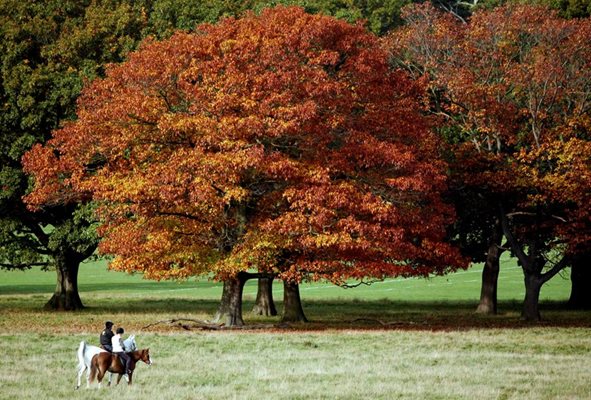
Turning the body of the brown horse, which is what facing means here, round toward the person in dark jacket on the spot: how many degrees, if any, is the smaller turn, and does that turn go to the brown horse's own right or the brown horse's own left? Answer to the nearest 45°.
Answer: approximately 90° to the brown horse's own left

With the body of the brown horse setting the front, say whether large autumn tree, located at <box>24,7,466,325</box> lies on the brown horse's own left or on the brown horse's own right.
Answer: on the brown horse's own left

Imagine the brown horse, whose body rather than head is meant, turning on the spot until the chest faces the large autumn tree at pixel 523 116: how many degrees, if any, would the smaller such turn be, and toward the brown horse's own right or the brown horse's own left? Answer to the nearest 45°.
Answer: approximately 45° to the brown horse's own left

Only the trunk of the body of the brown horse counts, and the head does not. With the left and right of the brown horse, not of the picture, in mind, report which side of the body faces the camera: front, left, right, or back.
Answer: right

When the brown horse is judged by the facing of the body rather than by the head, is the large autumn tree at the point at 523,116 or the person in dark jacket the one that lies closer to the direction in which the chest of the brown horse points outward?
the large autumn tree
